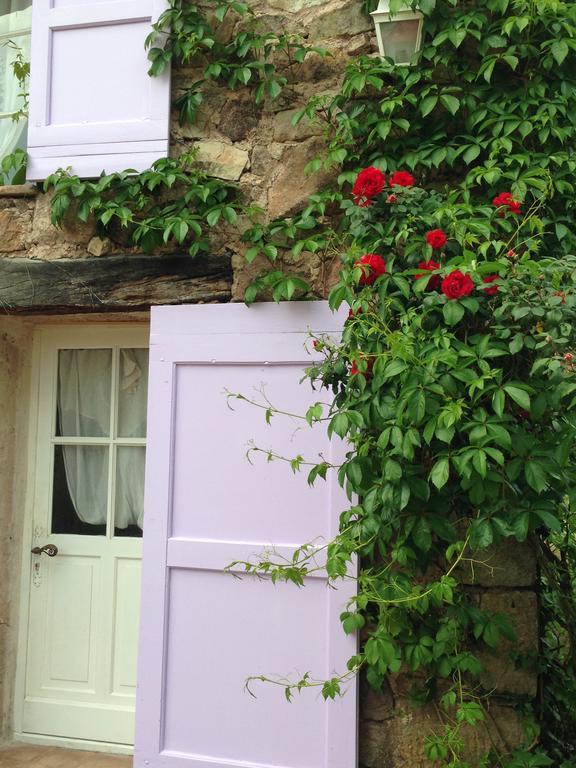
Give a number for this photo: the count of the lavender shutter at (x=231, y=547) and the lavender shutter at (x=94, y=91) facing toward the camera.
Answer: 2

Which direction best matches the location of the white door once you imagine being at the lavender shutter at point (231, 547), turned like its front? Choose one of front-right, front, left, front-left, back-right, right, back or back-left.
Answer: back-right

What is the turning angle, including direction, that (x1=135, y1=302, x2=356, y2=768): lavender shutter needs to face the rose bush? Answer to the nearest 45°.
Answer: approximately 45° to its left

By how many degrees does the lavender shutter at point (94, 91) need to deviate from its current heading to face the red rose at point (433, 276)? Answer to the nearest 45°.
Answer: approximately 45° to its left

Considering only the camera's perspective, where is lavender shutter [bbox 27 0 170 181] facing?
facing the viewer
